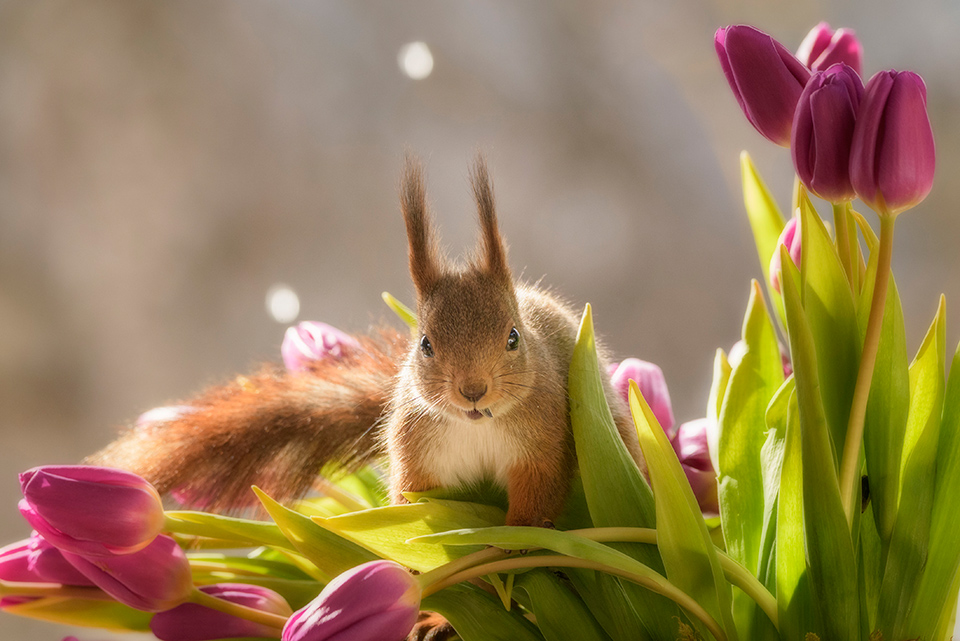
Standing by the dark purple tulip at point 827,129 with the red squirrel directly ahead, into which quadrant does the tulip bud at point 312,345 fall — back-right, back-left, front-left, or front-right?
front-right

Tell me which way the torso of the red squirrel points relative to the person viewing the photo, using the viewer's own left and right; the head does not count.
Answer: facing the viewer

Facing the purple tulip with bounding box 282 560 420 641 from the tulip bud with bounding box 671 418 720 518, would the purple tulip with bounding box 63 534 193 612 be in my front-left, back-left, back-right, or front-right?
front-right

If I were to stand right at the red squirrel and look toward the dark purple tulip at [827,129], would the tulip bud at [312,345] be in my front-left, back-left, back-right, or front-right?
back-left

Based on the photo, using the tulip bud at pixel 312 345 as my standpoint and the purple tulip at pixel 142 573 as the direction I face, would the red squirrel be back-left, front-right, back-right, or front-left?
front-left
